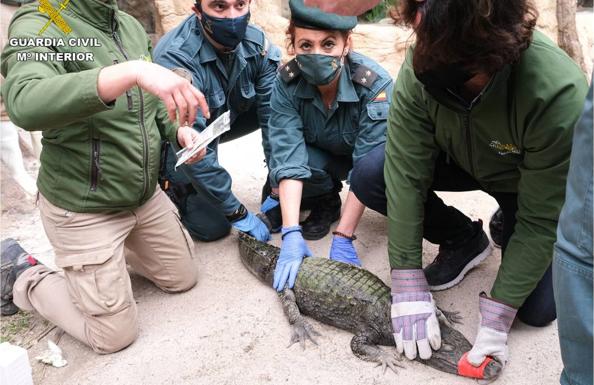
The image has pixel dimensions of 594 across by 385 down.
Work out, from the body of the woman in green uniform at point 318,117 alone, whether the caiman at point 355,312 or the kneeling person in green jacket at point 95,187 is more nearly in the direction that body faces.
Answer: the caiman

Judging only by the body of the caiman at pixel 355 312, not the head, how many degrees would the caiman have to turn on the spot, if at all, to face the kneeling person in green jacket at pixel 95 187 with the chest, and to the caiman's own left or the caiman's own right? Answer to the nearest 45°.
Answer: approximately 135° to the caiman's own right

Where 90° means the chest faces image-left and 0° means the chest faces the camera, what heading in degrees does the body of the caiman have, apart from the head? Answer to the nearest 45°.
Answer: approximately 315°

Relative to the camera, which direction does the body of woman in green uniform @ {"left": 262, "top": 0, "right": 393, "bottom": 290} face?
toward the camera

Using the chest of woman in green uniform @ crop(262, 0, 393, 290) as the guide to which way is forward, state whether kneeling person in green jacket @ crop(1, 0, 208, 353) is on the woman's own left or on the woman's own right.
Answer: on the woman's own right

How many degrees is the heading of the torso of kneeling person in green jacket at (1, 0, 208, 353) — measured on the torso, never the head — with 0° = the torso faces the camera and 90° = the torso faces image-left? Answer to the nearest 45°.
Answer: approximately 315°

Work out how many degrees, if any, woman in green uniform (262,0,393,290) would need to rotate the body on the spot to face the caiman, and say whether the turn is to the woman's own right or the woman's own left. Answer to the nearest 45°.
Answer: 0° — they already face it

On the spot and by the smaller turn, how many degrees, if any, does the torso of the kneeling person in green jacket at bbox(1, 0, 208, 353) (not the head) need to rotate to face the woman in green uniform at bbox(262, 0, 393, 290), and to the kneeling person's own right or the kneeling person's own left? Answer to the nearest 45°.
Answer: approximately 45° to the kneeling person's own left

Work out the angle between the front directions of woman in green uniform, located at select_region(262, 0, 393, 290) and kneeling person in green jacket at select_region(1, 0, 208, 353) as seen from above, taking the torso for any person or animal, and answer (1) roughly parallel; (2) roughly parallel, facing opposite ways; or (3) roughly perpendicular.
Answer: roughly perpendicular

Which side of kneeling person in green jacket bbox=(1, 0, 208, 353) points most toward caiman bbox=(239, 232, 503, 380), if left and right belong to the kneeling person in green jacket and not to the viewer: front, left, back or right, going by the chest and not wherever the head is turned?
front
